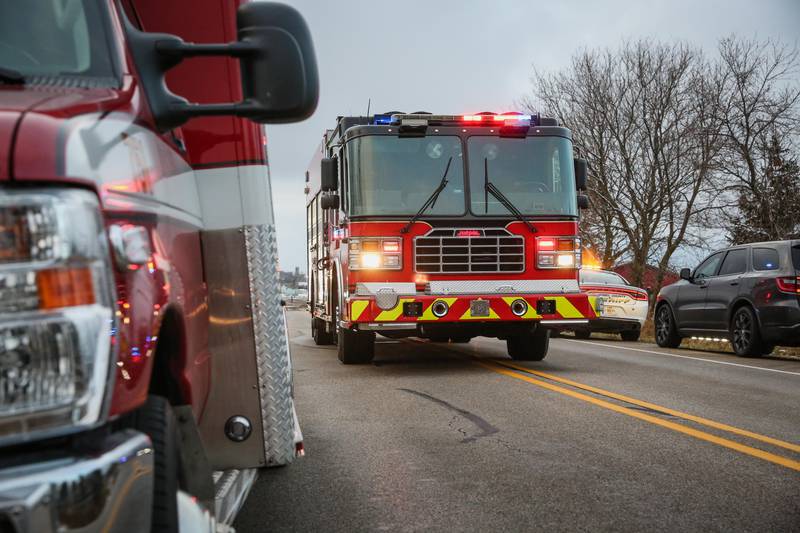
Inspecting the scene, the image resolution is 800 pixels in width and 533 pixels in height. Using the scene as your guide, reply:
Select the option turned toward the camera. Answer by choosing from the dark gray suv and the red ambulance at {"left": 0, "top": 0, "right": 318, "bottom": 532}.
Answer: the red ambulance

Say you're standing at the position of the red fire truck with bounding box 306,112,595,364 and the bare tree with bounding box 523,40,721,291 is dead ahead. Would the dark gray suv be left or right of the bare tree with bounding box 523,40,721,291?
right

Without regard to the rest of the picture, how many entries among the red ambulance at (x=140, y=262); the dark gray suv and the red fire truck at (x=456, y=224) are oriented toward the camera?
2

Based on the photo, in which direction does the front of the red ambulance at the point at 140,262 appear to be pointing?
toward the camera

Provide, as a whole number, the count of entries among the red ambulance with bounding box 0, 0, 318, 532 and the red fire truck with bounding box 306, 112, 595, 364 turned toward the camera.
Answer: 2

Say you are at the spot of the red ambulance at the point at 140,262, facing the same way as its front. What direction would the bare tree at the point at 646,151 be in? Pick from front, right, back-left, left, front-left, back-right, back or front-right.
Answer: back-left

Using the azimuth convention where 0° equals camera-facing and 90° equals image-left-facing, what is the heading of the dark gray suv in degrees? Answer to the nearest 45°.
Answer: approximately 135°

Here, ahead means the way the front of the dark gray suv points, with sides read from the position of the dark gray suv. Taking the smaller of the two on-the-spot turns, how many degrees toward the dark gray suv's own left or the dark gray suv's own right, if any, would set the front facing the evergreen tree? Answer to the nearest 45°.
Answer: approximately 45° to the dark gray suv's own right

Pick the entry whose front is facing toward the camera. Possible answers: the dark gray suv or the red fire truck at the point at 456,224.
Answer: the red fire truck

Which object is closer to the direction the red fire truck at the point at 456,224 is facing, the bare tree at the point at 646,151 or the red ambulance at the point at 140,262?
the red ambulance

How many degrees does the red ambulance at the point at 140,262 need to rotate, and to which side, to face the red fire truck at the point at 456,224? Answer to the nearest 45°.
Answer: approximately 135° to its left

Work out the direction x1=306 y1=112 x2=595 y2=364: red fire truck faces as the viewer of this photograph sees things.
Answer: facing the viewer

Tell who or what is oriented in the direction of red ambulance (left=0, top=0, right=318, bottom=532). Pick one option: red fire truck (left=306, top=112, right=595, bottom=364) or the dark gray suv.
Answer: red fire truck (left=306, top=112, right=595, bottom=364)

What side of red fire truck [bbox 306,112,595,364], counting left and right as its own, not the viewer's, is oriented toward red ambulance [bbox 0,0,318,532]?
front
